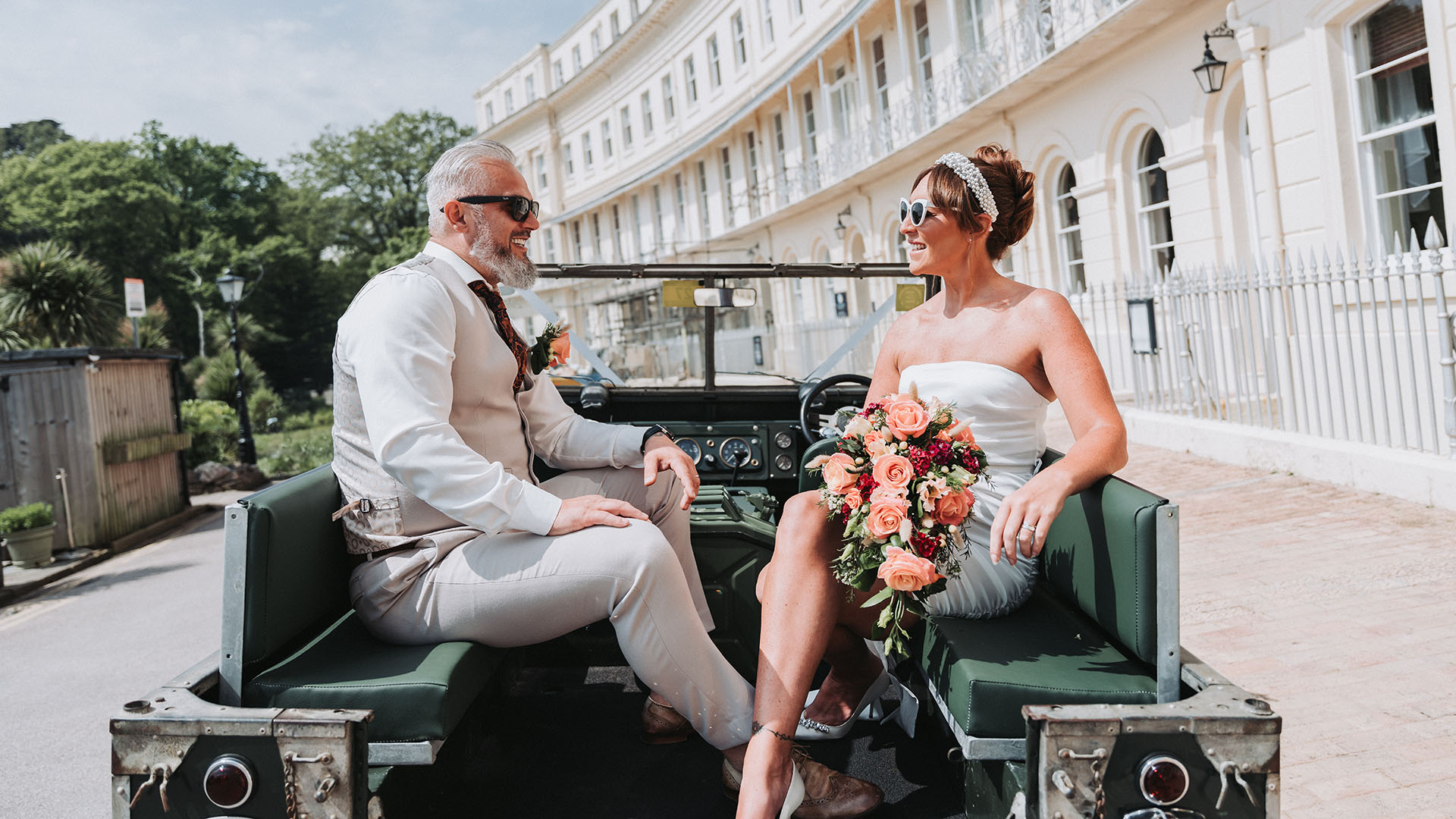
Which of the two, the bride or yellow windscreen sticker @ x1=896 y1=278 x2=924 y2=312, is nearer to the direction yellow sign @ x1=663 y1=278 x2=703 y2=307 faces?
the bride

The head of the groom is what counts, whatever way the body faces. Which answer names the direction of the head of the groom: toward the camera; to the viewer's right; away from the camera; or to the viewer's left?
to the viewer's right

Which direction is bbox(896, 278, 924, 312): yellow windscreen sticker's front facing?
toward the camera

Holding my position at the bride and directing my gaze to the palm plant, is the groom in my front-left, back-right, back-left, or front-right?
front-left

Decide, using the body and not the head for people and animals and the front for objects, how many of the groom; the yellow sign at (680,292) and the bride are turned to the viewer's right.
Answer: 1

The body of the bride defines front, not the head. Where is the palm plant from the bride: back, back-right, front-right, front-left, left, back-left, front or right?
right

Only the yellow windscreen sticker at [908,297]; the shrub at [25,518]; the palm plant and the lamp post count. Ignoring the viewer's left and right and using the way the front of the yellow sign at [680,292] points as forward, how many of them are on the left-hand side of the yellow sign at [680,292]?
1

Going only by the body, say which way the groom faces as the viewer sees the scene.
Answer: to the viewer's right

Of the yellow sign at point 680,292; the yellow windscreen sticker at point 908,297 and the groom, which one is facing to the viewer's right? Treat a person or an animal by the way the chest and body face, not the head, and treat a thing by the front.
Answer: the groom

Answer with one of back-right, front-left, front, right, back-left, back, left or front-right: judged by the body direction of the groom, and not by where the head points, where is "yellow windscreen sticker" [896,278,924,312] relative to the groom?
front-left

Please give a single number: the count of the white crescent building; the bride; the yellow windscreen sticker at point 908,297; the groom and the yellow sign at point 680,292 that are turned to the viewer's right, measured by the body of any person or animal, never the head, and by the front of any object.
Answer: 1
